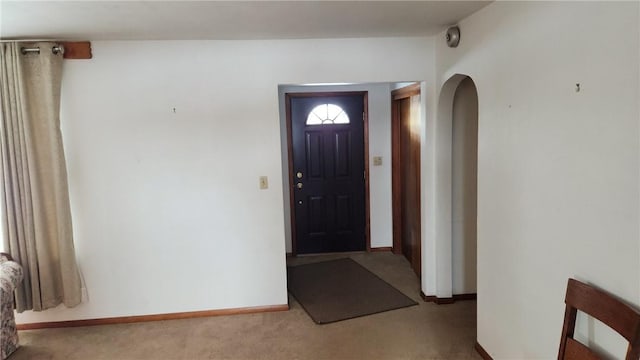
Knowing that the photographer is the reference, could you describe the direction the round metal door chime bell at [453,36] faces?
facing the viewer and to the left of the viewer

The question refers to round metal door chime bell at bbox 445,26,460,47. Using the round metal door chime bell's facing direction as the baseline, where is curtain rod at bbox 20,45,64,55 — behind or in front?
in front

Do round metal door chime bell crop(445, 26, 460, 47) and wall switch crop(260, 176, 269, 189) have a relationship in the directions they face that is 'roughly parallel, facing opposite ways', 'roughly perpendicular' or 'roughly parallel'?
roughly perpendicular

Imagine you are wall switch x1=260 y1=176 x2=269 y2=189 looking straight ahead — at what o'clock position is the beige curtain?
The beige curtain is roughly at 3 o'clock from the wall switch.

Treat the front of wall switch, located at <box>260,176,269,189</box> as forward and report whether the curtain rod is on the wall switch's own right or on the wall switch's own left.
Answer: on the wall switch's own right

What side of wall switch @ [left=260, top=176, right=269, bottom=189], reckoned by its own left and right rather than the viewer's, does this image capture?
front

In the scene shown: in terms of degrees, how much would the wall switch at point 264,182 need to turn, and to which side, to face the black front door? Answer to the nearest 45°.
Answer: approximately 135° to its left

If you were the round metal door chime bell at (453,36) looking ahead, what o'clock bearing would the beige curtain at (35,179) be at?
The beige curtain is roughly at 1 o'clock from the round metal door chime bell.
